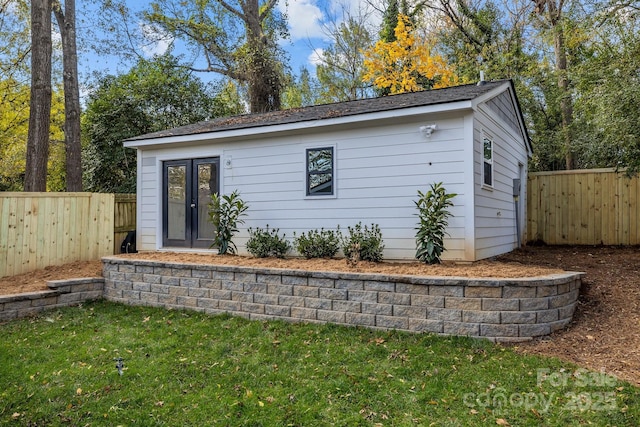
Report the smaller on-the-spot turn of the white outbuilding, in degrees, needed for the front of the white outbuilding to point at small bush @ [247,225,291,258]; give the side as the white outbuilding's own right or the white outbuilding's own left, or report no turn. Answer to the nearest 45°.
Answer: approximately 45° to the white outbuilding's own right

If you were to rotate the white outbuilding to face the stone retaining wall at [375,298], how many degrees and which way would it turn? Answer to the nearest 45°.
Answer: approximately 45° to its left

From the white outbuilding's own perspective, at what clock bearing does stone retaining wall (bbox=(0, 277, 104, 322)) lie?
The stone retaining wall is roughly at 1 o'clock from the white outbuilding.

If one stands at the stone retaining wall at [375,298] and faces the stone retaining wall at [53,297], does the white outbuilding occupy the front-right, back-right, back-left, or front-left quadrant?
front-right

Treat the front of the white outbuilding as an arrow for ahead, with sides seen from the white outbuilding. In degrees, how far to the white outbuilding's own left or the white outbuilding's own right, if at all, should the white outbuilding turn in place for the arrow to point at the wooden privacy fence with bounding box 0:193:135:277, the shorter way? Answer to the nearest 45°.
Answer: approximately 45° to the white outbuilding's own right

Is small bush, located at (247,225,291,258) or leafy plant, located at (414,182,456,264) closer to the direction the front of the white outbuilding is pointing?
the small bush

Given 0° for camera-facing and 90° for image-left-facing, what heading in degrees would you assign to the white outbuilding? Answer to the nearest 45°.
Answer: approximately 45°

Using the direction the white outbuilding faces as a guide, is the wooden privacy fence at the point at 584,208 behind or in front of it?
behind
